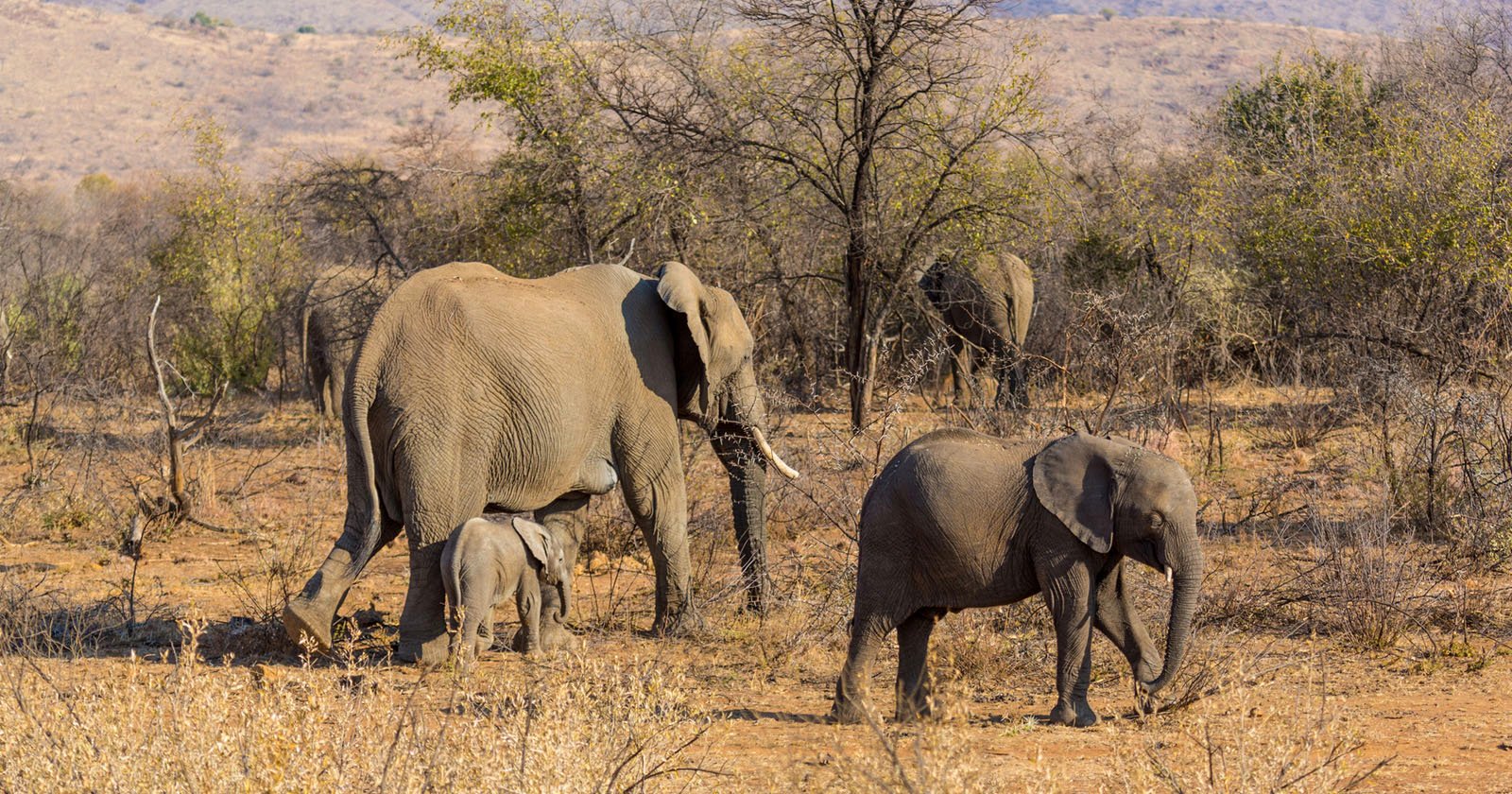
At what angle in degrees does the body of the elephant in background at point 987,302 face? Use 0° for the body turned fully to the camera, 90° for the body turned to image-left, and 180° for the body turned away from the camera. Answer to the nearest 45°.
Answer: approximately 135°

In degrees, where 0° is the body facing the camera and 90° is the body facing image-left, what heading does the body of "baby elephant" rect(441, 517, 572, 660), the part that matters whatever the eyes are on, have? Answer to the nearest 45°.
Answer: approximately 225°

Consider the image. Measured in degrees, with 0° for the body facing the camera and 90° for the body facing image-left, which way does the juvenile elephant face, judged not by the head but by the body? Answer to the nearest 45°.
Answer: approximately 270°

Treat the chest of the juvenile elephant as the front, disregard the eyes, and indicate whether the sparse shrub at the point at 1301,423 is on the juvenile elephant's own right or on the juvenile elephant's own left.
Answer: on the juvenile elephant's own left

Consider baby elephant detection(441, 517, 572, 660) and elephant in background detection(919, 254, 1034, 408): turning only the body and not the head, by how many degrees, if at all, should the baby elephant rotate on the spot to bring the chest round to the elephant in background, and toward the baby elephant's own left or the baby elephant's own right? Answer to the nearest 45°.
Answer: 0° — it already faces it

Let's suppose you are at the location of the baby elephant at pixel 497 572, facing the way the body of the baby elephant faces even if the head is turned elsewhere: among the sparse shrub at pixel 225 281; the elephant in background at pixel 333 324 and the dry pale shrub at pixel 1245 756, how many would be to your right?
1

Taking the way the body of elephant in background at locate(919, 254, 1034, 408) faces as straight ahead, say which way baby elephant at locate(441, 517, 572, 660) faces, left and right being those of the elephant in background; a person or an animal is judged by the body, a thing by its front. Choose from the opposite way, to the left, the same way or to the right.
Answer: to the right

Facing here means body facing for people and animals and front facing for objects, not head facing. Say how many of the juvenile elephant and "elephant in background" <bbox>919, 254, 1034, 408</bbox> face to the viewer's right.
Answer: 1

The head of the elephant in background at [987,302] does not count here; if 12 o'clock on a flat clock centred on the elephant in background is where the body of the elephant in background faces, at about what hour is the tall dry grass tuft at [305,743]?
The tall dry grass tuft is roughly at 8 o'clock from the elephant in background.

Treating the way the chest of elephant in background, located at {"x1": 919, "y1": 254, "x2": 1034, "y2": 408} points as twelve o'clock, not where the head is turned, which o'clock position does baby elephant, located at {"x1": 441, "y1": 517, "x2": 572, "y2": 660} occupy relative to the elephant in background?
The baby elephant is roughly at 8 o'clock from the elephant in background.

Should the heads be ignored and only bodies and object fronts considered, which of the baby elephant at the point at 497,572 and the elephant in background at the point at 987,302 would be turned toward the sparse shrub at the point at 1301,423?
the baby elephant

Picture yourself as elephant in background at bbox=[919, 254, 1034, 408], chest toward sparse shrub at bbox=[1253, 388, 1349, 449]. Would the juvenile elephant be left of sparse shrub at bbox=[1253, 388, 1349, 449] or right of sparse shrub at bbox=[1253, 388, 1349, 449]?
right

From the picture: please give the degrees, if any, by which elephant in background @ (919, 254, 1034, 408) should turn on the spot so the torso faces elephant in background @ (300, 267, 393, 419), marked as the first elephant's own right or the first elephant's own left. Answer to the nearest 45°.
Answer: approximately 45° to the first elephant's own left

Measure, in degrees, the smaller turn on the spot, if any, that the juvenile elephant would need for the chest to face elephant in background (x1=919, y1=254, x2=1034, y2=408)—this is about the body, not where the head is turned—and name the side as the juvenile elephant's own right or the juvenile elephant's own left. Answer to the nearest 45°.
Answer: approximately 90° to the juvenile elephant's own left
